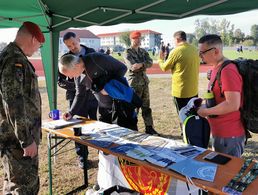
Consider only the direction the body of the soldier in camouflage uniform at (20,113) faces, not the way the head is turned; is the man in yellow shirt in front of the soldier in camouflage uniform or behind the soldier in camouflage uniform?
in front

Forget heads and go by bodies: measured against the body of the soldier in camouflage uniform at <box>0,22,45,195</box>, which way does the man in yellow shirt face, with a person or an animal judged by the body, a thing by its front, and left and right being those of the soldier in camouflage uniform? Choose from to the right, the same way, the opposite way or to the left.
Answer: to the left

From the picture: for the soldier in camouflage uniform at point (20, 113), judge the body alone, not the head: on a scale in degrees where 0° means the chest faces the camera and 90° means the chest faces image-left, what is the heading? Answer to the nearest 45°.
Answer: approximately 270°

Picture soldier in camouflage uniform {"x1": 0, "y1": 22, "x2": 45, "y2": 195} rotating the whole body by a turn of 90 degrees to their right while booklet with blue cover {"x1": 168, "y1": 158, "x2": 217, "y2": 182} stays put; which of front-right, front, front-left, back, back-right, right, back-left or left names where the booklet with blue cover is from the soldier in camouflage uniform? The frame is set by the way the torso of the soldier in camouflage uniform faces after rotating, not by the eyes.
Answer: front-left

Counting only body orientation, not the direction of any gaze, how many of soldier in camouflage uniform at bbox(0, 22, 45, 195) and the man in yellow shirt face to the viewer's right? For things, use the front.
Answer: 1

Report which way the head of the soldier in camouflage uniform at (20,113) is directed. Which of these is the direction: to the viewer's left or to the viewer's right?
to the viewer's right

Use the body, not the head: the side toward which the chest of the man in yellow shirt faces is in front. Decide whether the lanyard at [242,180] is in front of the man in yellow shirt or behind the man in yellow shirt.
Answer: behind
